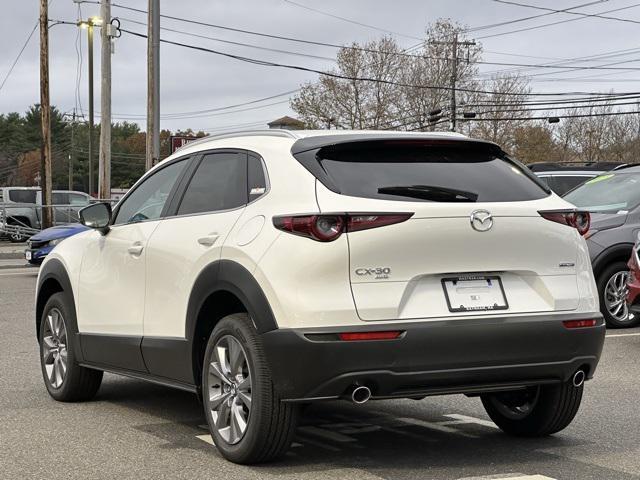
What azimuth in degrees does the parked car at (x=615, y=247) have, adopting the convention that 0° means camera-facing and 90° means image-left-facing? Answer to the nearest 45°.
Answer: approximately 45°

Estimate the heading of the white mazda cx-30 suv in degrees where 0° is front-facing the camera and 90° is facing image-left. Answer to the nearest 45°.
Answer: approximately 135°

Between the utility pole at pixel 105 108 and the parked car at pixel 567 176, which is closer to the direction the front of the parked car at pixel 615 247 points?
the utility pole
